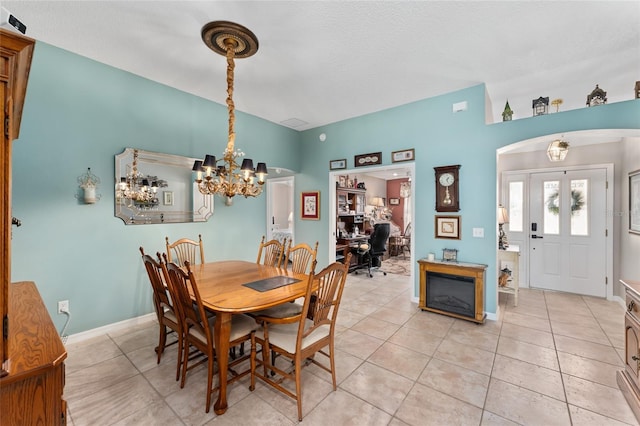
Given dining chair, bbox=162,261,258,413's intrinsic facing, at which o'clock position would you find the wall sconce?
The wall sconce is roughly at 9 o'clock from the dining chair.

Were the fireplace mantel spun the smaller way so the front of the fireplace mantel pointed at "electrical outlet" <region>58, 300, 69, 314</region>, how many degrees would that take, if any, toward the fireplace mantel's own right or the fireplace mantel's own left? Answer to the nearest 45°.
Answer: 0° — it already faces it

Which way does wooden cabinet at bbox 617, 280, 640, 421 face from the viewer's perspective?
to the viewer's left

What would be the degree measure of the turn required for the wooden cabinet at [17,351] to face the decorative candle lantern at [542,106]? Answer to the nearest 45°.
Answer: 0° — it already faces it

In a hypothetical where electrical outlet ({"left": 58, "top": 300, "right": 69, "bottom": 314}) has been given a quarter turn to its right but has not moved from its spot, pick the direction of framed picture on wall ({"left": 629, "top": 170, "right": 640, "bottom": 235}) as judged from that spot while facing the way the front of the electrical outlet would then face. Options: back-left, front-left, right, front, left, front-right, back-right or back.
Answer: back-left

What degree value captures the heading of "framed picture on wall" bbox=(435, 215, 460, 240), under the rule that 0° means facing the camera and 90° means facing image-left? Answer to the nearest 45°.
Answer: approximately 0°

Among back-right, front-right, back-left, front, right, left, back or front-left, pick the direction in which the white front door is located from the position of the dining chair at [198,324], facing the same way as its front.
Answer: front-right

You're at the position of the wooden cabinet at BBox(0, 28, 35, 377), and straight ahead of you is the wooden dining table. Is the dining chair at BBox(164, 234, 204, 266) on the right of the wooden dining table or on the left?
left

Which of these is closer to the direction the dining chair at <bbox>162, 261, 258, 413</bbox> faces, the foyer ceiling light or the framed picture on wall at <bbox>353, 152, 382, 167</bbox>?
the framed picture on wall

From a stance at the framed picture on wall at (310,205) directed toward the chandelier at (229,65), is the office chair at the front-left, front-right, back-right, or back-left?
back-left

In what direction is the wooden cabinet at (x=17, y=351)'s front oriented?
to the viewer's right
